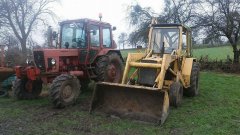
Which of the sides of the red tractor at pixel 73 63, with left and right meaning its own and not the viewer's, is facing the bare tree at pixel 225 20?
back

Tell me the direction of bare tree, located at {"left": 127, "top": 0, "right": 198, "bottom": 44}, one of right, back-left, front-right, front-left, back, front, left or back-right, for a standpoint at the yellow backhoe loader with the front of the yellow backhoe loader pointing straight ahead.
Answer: back-right

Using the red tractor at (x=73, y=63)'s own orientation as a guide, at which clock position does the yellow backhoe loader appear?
The yellow backhoe loader is roughly at 9 o'clock from the red tractor.

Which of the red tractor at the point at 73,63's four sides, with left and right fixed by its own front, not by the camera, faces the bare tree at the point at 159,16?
back

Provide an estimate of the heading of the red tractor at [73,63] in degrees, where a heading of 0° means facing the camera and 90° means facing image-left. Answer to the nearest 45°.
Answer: approximately 45°

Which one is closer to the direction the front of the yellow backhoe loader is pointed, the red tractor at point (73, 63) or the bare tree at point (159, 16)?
the red tractor

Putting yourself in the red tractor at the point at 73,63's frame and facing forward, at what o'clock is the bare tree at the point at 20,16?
The bare tree is roughly at 4 o'clock from the red tractor.

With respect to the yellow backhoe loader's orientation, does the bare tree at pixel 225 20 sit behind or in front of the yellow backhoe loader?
behind
